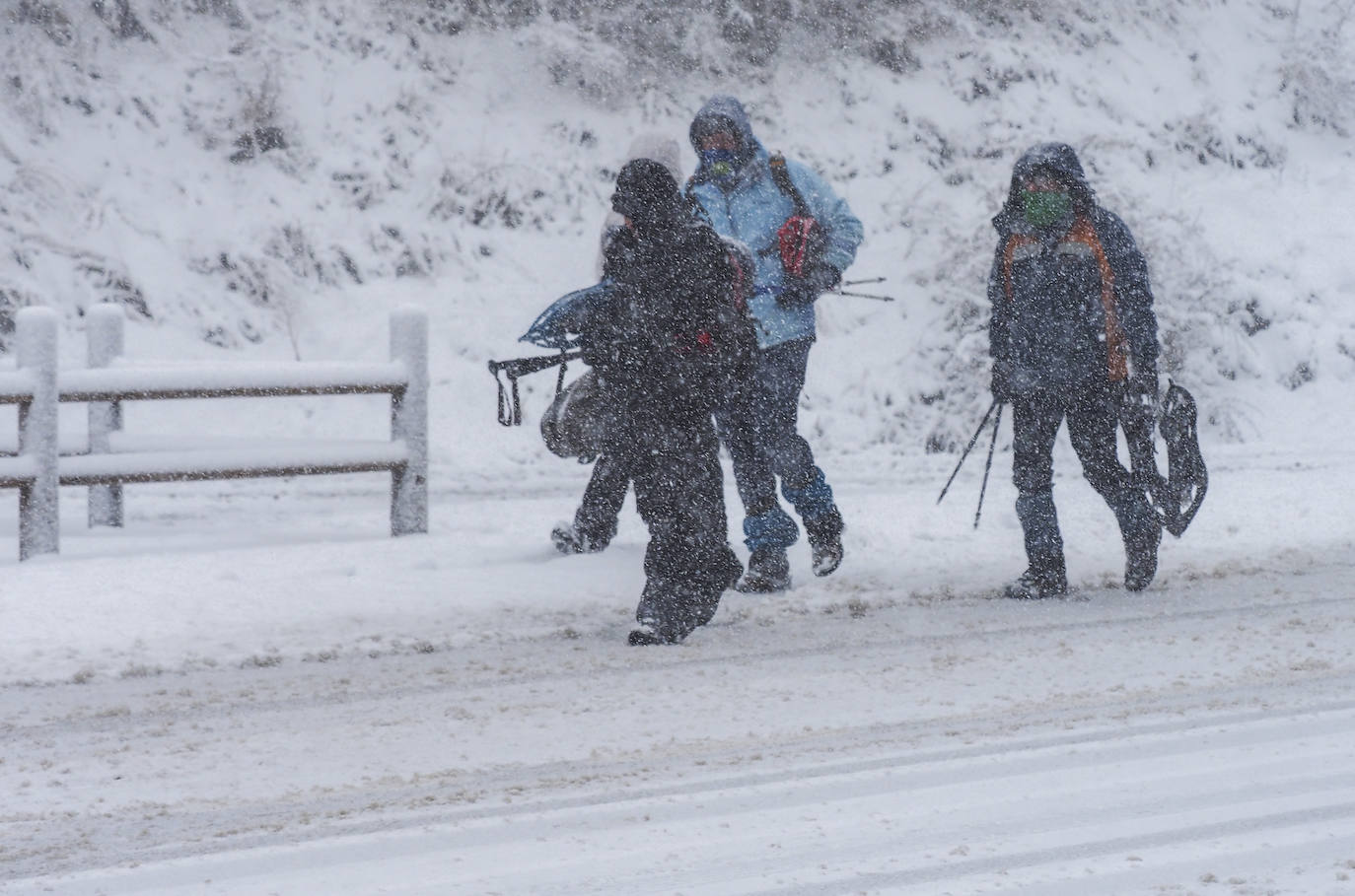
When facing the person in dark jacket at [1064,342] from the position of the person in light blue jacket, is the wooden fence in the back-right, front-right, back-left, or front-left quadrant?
back-left

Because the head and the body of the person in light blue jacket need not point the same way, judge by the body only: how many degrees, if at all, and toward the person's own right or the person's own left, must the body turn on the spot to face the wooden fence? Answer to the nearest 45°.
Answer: approximately 45° to the person's own right

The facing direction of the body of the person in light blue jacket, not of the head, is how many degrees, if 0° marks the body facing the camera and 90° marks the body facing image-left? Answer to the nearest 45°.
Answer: approximately 45°

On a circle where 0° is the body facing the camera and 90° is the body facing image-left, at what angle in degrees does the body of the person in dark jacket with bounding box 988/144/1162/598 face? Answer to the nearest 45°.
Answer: approximately 45°

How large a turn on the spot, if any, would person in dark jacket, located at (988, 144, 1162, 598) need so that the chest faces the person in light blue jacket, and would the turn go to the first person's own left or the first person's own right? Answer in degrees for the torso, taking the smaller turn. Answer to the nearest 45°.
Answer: approximately 45° to the first person's own right

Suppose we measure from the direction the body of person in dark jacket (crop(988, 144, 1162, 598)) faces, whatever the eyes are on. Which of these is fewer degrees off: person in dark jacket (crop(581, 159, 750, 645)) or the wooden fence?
the person in dark jacket
